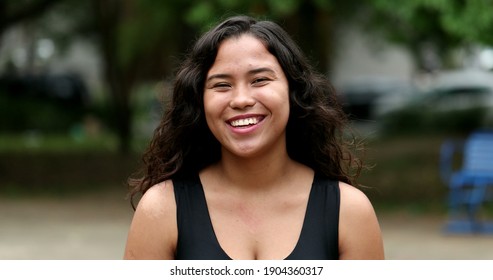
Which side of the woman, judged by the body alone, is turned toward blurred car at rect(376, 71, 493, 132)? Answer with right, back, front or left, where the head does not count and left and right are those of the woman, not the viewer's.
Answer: back

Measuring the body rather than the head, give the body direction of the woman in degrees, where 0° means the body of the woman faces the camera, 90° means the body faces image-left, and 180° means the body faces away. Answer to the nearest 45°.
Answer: approximately 0°

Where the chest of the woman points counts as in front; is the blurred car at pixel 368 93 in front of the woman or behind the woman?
behind
